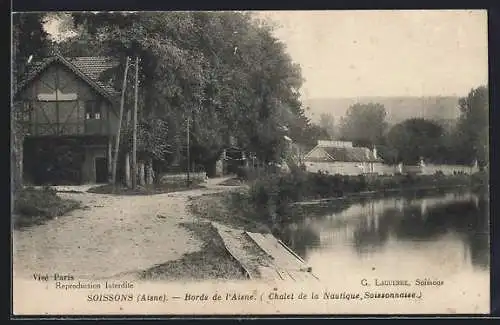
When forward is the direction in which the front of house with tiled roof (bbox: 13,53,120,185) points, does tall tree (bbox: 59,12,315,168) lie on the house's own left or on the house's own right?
on the house's own left

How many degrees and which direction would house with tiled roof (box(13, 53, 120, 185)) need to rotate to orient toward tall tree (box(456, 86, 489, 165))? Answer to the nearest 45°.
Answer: approximately 90° to its left
